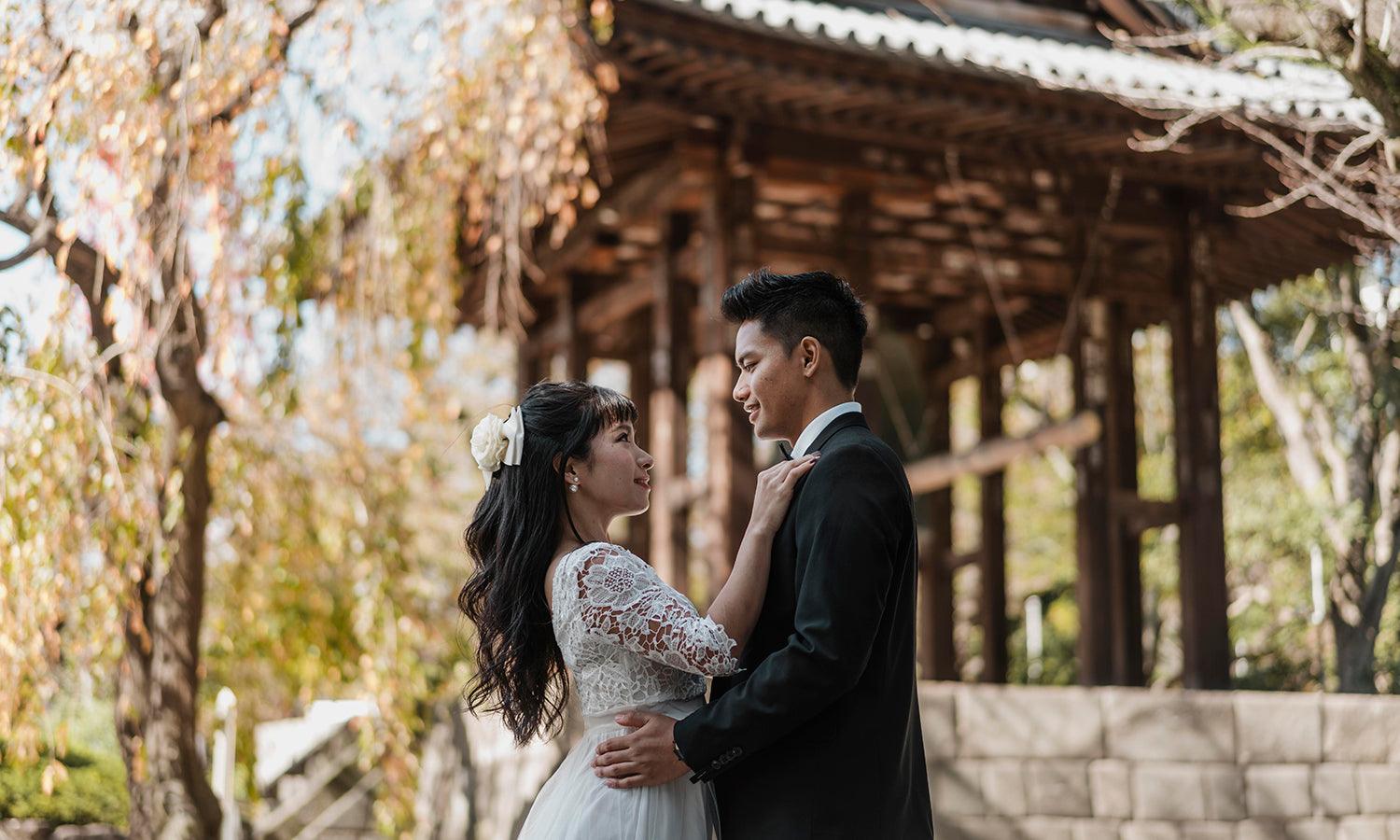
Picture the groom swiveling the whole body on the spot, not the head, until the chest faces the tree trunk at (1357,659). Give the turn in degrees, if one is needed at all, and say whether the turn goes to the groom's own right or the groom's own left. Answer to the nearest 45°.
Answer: approximately 135° to the groom's own right

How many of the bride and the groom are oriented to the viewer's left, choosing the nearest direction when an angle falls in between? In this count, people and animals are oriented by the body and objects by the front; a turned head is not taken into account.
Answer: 1

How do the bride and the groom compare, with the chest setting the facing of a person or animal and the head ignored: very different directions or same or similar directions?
very different directions

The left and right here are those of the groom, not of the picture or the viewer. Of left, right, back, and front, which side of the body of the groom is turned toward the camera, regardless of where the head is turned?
left

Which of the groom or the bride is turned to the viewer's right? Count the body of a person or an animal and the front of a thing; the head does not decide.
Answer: the bride

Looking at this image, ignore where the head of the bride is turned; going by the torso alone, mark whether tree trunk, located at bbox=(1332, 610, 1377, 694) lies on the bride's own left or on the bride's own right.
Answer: on the bride's own left

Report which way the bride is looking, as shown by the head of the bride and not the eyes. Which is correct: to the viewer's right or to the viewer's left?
to the viewer's right

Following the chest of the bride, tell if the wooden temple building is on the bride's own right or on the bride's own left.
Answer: on the bride's own left

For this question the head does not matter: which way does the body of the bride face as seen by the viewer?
to the viewer's right

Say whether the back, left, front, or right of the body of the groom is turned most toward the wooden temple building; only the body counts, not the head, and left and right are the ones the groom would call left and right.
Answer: right

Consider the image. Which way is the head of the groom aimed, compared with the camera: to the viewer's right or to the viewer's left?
to the viewer's left
